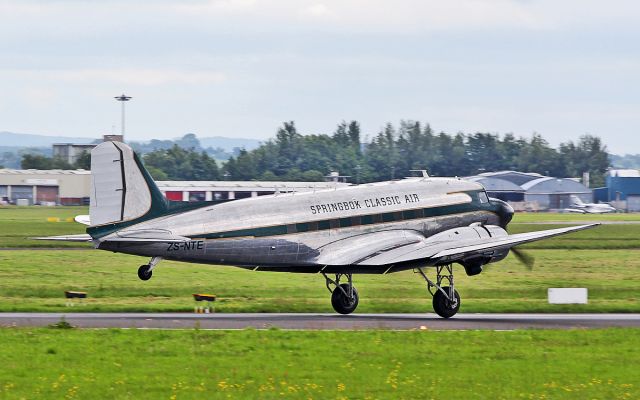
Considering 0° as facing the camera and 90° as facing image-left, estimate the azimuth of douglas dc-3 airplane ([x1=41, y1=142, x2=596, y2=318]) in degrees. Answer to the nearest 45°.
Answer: approximately 225°
